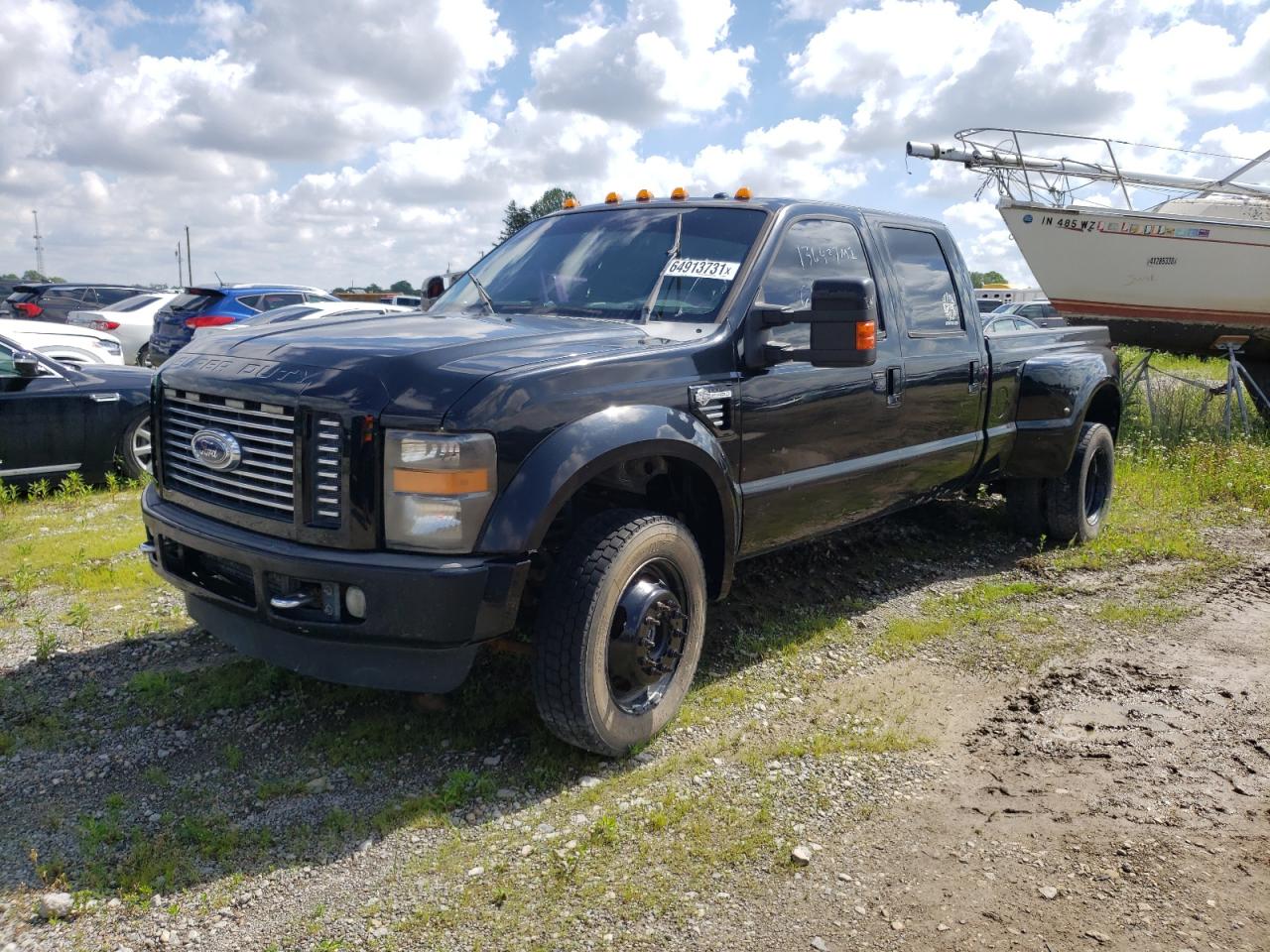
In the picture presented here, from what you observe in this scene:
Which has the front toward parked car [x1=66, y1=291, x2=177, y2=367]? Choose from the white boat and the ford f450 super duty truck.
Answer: the white boat

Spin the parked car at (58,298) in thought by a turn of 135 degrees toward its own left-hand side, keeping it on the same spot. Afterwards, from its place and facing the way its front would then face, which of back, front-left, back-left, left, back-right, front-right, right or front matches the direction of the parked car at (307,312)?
left

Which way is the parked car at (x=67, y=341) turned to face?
to the viewer's right

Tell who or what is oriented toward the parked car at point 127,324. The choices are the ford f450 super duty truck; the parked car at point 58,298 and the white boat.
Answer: the white boat

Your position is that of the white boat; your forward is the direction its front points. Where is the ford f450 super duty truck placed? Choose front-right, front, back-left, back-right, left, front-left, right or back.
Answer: left

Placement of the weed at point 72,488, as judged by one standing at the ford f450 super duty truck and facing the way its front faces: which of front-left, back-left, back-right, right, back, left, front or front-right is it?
right

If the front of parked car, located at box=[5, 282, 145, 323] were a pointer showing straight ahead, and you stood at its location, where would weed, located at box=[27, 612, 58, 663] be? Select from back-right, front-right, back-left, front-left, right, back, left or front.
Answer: back-right

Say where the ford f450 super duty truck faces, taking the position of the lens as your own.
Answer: facing the viewer and to the left of the viewer

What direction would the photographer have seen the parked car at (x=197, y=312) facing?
facing away from the viewer and to the right of the viewer

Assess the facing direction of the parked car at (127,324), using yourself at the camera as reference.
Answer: facing away from the viewer and to the right of the viewer

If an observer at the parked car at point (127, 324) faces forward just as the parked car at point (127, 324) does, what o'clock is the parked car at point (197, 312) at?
the parked car at point (197, 312) is roughly at 4 o'clock from the parked car at point (127, 324).

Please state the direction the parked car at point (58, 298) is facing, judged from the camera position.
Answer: facing away from the viewer and to the right of the viewer

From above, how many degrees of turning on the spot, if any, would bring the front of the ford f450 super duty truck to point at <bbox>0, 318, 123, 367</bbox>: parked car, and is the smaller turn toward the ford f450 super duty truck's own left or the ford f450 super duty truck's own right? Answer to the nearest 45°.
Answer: approximately 90° to the ford f450 super duty truck's own right
